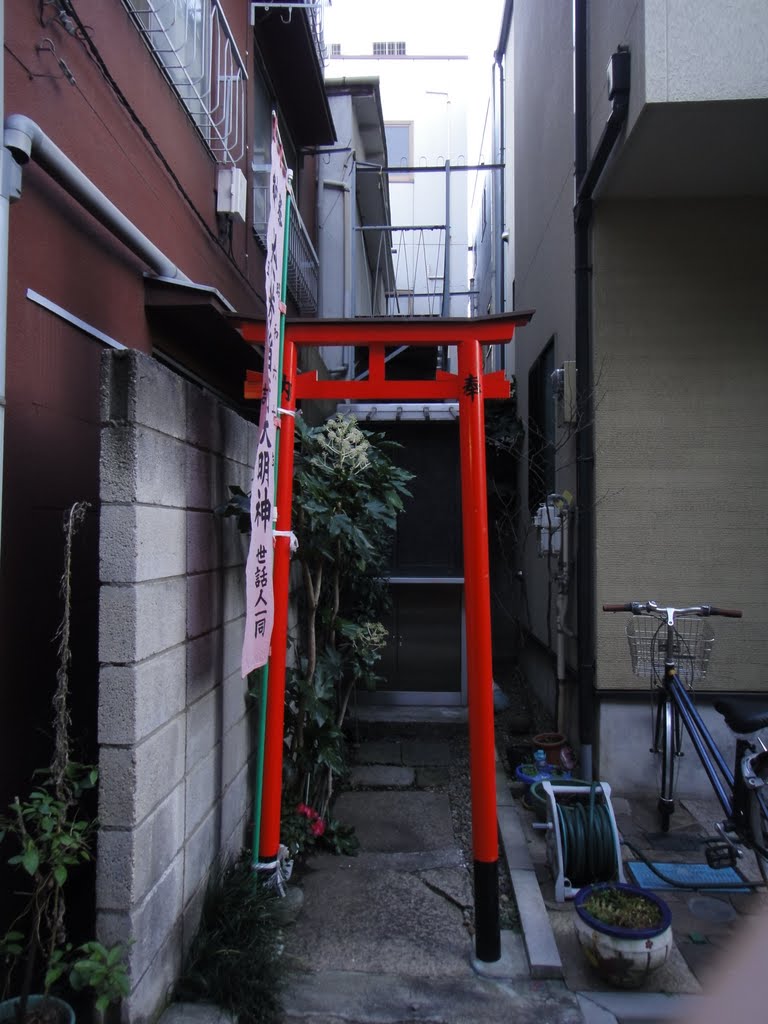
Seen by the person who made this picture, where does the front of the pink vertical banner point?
facing the viewer

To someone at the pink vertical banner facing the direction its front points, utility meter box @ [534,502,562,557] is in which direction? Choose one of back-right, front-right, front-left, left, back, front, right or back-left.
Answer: back-left

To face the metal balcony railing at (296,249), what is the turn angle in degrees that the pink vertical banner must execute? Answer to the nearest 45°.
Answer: approximately 180°

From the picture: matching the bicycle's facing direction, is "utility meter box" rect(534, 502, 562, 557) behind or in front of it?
in front

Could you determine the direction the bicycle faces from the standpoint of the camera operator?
facing away from the viewer and to the left of the viewer

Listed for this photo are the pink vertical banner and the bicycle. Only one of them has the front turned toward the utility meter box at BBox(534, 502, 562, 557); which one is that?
the bicycle

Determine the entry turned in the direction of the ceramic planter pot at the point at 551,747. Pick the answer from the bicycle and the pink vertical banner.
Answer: the bicycle

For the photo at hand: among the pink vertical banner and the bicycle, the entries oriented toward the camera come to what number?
1

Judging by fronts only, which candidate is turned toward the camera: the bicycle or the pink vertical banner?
the pink vertical banner

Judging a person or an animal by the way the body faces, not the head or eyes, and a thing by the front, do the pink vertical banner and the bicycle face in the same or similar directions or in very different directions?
very different directions

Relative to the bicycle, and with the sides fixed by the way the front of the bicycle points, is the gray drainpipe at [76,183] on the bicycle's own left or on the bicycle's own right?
on the bicycle's own left

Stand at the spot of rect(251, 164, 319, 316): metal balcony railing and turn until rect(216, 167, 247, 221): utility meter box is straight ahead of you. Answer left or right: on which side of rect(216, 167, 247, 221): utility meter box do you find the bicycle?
left
